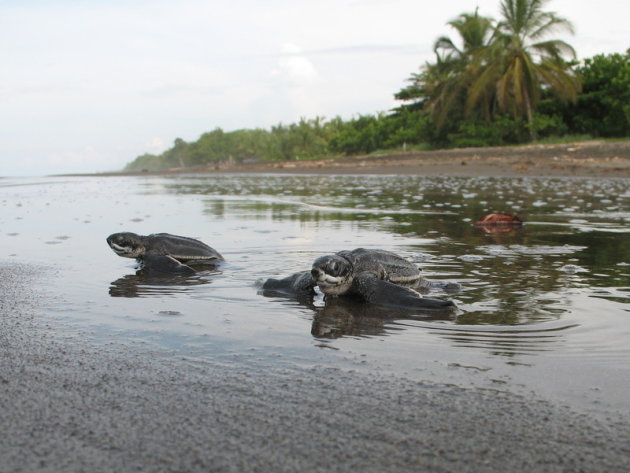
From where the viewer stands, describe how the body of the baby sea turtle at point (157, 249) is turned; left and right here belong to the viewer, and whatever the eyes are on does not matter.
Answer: facing to the left of the viewer

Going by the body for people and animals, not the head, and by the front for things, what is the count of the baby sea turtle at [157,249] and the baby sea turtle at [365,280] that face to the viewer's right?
0

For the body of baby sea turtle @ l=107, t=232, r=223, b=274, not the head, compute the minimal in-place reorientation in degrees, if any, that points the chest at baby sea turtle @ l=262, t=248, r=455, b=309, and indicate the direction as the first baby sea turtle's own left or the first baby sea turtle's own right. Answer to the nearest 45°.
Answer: approximately 135° to the first baby sea turtle's own left

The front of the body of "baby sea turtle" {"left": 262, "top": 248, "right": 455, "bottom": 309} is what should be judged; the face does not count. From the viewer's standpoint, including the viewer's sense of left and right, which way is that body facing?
facing the viewer and to the left of the viewer

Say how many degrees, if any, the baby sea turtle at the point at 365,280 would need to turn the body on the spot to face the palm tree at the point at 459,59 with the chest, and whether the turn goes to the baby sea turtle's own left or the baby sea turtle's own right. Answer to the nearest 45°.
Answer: approximately 135° to the baby sea turtle's own right

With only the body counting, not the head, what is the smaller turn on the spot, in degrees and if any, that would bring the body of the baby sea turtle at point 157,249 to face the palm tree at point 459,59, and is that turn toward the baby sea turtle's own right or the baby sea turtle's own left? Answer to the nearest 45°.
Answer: approximately 135° to the baby sea turtle's own right

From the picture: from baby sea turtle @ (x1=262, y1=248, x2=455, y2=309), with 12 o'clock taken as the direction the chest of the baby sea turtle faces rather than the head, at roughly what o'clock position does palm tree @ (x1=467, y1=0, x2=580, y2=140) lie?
The palm tree is roughly at 5 o'clock from the baby sea turtle.

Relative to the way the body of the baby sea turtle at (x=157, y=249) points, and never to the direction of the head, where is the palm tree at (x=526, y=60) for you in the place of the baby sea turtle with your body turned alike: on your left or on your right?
on your right

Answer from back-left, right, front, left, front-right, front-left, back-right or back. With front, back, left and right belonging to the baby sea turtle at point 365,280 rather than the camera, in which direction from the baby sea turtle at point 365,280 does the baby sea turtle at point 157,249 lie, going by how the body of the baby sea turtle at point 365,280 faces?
right
